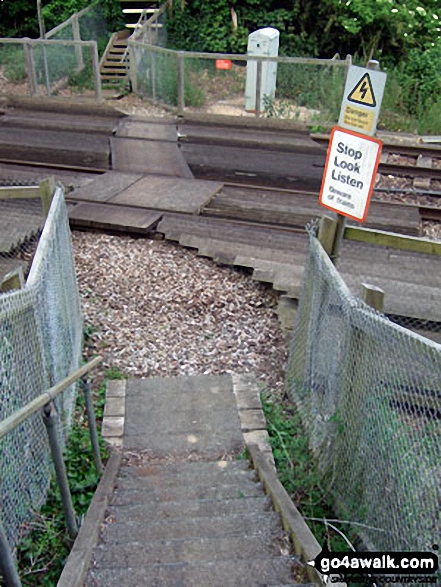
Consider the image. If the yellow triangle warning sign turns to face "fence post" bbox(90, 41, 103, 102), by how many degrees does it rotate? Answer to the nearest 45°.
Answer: approximately 135° to its right

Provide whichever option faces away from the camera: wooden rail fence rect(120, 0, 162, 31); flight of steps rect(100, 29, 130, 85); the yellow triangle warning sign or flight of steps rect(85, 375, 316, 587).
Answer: flight of steps rect(85, 375, 316, 587)

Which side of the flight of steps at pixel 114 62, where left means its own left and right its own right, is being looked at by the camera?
front

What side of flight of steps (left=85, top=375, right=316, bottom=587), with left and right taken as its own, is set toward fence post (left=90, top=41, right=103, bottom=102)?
front

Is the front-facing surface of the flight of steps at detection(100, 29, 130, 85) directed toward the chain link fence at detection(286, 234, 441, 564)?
yes

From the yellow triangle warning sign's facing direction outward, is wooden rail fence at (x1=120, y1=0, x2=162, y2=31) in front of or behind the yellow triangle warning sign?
behind

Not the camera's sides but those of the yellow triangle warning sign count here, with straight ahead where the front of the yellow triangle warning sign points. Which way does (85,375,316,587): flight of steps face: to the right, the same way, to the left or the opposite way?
the opposite way

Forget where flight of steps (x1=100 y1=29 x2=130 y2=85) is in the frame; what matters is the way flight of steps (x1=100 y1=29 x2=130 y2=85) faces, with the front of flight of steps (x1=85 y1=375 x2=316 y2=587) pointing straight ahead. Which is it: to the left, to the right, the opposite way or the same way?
the opposite way

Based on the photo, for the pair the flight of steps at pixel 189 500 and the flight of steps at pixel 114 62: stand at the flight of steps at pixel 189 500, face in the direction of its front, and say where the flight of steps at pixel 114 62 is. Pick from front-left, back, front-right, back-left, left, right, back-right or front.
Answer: front

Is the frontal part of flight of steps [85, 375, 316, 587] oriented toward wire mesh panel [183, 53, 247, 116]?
yes

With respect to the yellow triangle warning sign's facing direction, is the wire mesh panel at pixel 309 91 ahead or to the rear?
to the rear

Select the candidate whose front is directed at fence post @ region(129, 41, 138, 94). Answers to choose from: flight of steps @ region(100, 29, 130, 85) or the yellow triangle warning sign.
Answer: the flight of steps

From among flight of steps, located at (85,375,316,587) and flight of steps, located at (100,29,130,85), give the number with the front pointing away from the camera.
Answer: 1

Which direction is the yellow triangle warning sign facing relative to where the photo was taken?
toward the camera
